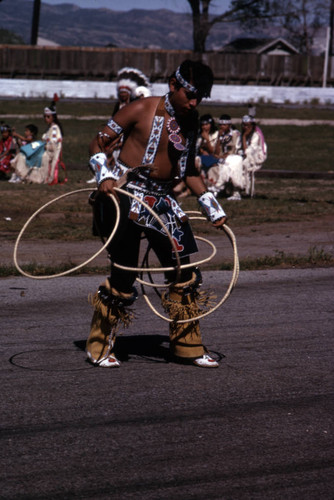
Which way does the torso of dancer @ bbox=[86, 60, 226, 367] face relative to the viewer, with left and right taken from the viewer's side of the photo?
facing the viewer and to the right of the viewer

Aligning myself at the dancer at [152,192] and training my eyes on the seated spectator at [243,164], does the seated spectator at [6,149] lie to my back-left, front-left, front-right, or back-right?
front-left

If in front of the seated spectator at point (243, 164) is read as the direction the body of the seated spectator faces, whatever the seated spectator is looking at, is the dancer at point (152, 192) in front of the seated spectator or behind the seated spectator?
in front

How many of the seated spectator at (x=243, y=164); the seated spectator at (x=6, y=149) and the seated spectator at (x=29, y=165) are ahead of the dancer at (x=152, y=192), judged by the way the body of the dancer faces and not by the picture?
0

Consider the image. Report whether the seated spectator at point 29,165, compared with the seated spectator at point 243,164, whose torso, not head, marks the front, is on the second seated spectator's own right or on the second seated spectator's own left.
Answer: on the second seated spectator's own right

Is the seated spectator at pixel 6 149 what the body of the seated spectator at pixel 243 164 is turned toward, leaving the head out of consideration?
no

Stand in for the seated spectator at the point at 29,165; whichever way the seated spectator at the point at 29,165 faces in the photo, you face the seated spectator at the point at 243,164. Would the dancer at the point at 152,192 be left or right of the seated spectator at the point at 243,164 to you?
right

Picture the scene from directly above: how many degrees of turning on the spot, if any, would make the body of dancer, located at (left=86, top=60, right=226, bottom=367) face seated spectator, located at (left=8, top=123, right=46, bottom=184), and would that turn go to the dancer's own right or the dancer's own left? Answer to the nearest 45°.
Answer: approximately 135° to the dancer's own left

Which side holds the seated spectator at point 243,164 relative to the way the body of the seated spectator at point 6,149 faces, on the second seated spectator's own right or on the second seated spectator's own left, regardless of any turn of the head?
on the second seated spectator's own left

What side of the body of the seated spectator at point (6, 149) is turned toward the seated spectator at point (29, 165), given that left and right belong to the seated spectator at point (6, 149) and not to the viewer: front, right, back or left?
left

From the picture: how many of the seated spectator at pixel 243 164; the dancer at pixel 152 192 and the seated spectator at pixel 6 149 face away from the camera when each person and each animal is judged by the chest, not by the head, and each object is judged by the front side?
0

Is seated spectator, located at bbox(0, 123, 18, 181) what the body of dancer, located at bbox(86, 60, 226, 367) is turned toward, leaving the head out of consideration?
no

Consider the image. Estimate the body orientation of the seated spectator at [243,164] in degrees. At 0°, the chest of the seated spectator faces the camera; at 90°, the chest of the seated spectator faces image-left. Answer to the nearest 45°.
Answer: approximately 45°
